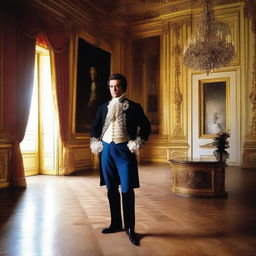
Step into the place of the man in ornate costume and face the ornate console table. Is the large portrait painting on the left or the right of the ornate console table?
left

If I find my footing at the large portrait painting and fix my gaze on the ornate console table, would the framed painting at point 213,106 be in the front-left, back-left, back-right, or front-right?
front-left

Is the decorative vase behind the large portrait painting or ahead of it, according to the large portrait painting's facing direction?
ahead

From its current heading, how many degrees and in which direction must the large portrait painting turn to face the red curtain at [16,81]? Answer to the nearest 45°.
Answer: approximately 90° to its right

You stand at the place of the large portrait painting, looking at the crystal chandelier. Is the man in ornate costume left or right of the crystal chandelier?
right

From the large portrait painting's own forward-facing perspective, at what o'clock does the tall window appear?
The tall window is roughly at 3 o'clock from the large portrait painting.

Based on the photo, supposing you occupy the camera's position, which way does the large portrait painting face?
facing the viewer and to the right of the viewer

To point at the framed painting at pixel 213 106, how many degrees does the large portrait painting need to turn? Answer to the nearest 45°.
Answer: approximately 45° to its left

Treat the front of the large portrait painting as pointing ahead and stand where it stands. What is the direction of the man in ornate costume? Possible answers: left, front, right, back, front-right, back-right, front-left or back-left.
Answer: front-right

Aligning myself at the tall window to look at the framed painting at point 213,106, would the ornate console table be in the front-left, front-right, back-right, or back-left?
front-right

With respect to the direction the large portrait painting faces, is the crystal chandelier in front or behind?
in front
